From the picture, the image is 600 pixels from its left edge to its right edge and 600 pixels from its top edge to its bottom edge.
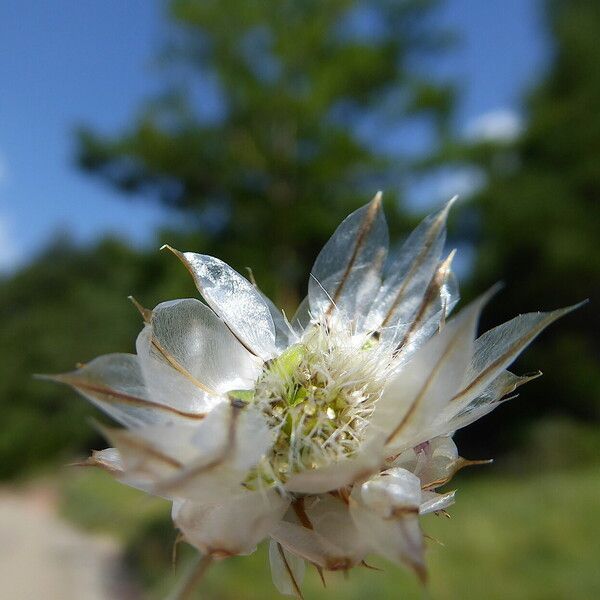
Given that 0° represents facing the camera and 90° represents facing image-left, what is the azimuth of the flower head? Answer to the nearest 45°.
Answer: approximately 0°

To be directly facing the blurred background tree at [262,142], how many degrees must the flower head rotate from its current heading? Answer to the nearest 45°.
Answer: approximately 180°
